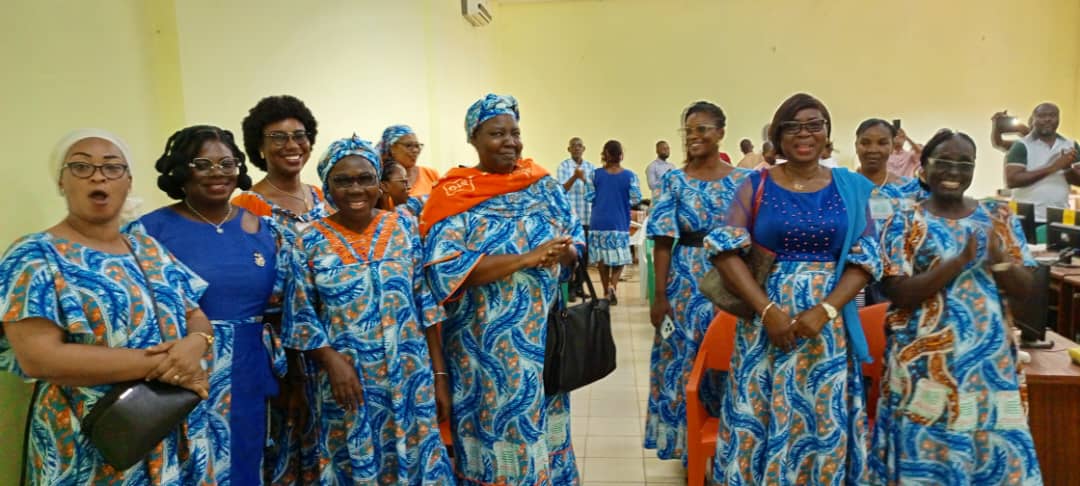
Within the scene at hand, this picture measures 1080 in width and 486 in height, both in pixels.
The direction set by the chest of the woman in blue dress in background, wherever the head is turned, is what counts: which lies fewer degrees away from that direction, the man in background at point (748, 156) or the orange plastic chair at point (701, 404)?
the man in background

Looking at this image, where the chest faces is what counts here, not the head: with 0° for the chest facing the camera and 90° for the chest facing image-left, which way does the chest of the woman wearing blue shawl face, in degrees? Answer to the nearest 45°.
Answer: approximately 0°

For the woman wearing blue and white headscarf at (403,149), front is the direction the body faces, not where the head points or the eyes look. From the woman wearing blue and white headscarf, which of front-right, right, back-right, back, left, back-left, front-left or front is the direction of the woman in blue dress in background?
left

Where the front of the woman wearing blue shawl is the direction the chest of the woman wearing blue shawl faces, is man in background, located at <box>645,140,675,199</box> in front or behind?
behind

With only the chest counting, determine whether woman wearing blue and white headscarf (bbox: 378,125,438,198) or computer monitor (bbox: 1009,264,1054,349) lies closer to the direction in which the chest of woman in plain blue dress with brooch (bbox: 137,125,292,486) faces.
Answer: the computer monitor

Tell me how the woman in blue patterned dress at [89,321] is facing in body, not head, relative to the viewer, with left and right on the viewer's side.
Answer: facing the viewer and to the right of the viewer

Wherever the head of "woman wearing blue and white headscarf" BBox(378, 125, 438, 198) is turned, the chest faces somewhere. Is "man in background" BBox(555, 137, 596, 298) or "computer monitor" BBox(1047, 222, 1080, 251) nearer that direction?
the computer monitor

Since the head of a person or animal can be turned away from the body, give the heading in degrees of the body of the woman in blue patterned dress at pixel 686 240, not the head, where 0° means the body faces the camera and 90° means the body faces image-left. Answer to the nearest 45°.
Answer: approximately 0°
